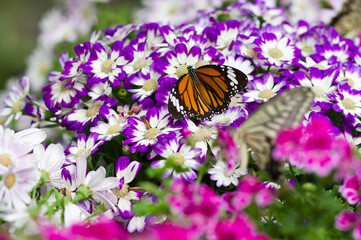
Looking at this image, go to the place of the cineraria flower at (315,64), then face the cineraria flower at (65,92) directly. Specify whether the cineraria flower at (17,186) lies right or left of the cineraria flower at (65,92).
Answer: left

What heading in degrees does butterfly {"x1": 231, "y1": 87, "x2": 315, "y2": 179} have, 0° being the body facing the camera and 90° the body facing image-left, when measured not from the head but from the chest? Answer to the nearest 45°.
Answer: approximately 90°

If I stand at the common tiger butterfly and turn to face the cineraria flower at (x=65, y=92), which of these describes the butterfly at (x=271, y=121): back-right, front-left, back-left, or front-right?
back-left

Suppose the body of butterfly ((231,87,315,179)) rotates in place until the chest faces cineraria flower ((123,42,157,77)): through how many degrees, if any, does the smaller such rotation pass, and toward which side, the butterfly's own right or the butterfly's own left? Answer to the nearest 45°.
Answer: approximately 45° to the butterfly's own right

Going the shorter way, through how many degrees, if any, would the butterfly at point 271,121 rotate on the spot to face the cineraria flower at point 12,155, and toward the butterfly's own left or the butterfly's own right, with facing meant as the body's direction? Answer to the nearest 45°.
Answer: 0° — it already faces it

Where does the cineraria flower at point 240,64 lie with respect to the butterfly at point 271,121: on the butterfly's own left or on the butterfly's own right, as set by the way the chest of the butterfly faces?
on the butterfly's own right
